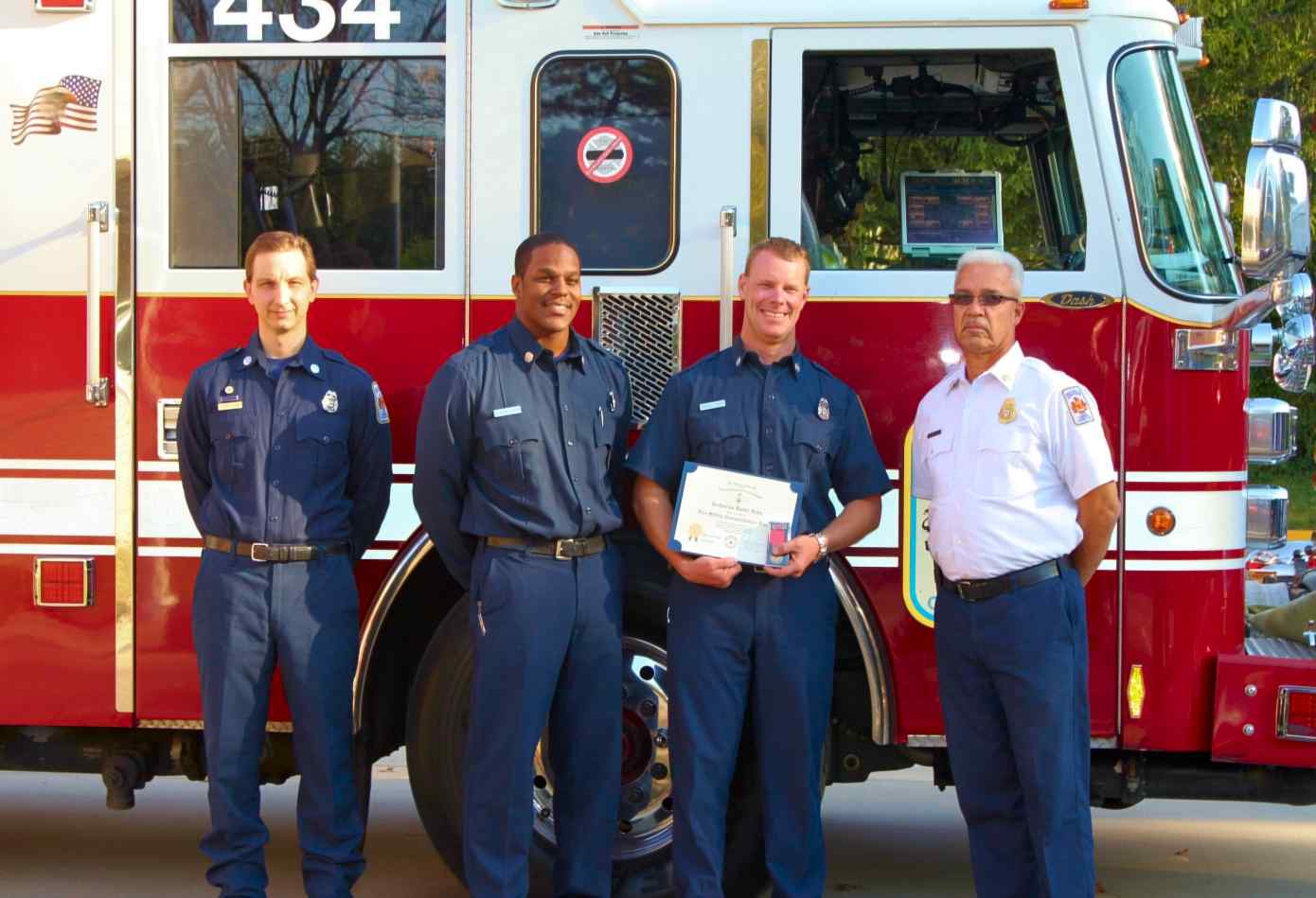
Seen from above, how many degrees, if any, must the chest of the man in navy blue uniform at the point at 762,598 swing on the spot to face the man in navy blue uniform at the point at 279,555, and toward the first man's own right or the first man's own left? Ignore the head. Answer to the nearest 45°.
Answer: approximately 90° to the first man's own right

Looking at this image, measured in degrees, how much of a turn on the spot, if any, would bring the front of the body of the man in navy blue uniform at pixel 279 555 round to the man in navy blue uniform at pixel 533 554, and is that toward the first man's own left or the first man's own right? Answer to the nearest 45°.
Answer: approximately 45° to the first man's own left

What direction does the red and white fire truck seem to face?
to the viewer's right

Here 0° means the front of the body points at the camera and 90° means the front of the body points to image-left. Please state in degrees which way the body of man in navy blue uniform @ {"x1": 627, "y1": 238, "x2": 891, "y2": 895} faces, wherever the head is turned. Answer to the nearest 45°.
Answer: approximately 0°

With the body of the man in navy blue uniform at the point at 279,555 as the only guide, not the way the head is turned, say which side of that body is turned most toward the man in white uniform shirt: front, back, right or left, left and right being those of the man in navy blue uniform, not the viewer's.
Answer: left

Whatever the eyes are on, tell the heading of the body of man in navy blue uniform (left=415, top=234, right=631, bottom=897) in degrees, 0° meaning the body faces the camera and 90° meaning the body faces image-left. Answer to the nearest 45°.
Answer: approximately 315°

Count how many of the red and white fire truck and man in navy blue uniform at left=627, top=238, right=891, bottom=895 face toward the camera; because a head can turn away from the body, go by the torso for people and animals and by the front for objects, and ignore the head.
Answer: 1

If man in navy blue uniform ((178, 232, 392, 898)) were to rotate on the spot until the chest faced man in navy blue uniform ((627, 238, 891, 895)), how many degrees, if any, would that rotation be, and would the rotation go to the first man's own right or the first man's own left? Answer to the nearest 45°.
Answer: approximately 90° to the first man's own left
